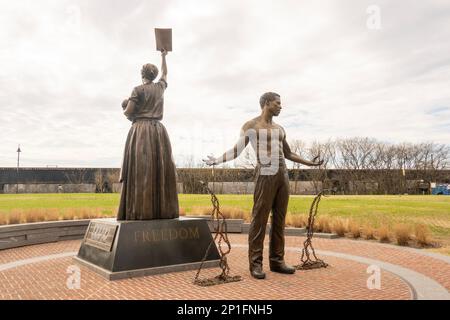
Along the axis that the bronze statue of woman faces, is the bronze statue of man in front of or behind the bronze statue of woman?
behind

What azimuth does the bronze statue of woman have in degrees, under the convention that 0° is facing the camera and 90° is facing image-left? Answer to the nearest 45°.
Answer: approximately 135°

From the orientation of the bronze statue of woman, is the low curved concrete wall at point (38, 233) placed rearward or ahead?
ahead

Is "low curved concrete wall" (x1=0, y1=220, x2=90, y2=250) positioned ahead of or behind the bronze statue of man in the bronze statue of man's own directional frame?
behind

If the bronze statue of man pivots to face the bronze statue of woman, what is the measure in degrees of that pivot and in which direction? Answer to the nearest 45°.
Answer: approximately 135° to its right

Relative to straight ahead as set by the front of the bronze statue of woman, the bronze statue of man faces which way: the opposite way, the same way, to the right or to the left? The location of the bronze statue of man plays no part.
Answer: the opposite way

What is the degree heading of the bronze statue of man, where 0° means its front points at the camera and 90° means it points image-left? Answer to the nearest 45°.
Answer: approximately 315°

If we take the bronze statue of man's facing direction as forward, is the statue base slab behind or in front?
behind

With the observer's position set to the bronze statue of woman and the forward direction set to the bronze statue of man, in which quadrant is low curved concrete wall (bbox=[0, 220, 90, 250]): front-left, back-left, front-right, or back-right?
back-left
